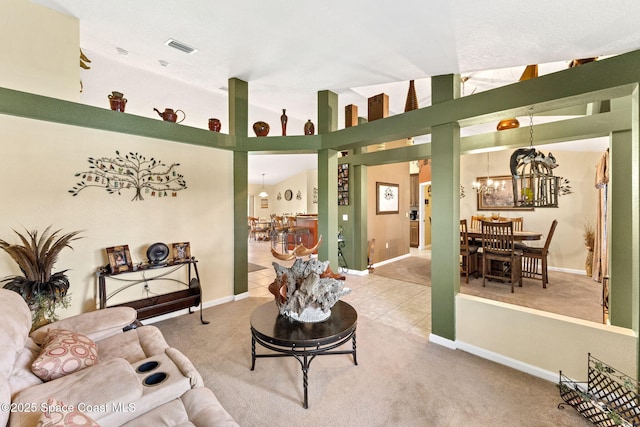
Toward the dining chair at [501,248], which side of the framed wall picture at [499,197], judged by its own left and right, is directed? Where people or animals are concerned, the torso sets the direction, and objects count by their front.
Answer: front

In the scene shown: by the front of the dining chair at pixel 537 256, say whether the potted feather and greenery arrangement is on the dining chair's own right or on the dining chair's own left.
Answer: on the dining chair's own left

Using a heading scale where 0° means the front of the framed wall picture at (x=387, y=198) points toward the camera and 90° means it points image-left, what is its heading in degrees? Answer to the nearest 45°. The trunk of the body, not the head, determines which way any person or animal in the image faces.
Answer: approximately 315°

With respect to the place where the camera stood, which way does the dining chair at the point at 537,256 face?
facing to the left of the viewer

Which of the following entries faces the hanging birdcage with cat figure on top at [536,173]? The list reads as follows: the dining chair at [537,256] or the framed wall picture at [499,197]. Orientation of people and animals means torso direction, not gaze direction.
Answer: the framed wall picture

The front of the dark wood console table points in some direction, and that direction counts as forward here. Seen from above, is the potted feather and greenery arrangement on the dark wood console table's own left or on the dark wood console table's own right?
on the dark wood console table's own right

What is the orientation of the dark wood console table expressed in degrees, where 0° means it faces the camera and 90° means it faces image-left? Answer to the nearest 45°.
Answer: approximately 315°

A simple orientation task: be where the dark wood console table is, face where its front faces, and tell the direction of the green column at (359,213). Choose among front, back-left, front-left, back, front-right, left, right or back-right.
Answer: front-left

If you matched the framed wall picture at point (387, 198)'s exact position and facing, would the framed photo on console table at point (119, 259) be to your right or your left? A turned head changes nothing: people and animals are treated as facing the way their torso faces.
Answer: on your right

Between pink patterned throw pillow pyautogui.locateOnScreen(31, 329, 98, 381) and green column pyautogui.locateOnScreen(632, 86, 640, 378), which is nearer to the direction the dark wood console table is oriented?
the green column

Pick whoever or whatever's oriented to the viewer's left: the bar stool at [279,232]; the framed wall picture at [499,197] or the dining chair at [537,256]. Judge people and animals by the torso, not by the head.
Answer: the dining chair at [537,256]

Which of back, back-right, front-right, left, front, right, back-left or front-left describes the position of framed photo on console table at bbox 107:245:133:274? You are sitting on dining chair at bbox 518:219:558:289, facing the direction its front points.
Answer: front-left

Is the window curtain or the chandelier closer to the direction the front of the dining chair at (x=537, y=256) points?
the chandelier

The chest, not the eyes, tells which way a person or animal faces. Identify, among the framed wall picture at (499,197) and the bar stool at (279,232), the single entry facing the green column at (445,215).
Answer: the framed wall picture
